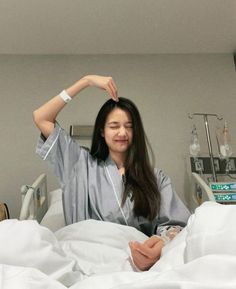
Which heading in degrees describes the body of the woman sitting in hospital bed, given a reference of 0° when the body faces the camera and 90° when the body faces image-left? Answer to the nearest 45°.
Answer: approximately 0°

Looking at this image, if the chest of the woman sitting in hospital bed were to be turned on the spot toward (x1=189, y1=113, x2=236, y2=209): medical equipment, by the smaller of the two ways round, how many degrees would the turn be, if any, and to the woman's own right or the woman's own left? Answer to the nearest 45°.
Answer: approximately 135° to the woman's own left

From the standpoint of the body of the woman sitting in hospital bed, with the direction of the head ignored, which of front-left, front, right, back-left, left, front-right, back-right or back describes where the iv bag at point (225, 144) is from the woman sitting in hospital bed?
back-left

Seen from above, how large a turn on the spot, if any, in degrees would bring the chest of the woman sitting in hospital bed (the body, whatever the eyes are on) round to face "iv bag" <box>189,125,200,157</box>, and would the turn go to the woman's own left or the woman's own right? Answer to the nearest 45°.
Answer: approximately 135° to the woman's own left

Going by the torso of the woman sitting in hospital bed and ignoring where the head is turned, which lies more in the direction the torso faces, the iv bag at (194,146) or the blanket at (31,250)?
the blanket
